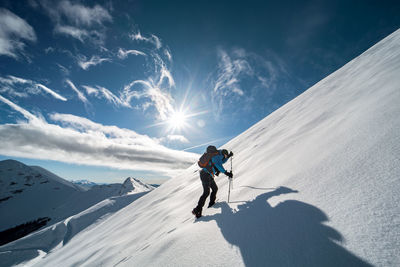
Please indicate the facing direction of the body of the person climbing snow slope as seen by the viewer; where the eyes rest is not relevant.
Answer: to the viewer's right
